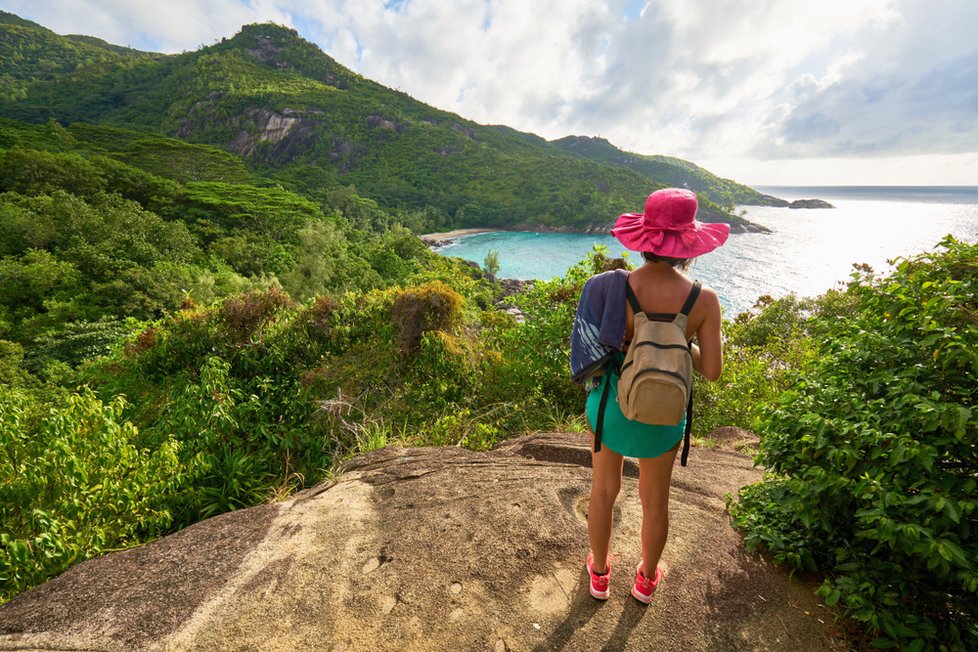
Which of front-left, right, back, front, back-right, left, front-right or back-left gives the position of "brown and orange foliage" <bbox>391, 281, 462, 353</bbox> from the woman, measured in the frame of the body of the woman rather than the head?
front-left

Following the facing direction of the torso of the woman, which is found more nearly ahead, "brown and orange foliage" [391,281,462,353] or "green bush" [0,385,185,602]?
the brown and orange foliage

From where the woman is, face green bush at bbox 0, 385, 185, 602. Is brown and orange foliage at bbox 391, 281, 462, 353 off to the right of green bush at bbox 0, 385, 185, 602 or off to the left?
right

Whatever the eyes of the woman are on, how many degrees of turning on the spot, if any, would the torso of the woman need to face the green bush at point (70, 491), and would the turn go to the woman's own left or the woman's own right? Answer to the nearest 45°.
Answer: approximately 90° to the woman's own left

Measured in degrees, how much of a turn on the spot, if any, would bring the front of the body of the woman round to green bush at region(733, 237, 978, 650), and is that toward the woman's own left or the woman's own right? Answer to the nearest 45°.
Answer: approximately 90° to the woman's own right

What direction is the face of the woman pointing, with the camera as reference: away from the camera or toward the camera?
away from the camera

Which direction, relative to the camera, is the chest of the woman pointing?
away from the camera
